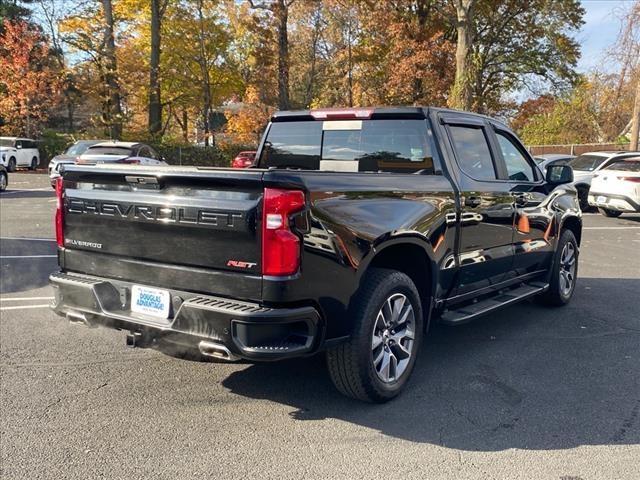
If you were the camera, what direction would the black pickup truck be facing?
facing away from the viewer and to the right of the viewer

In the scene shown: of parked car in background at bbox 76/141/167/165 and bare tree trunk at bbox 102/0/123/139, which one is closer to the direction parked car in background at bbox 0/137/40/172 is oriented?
the parked car in background

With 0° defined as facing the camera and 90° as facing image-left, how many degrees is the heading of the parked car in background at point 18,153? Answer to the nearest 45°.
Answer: approximately 45°

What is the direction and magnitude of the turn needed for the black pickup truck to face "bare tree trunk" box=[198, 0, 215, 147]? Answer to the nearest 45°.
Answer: approximately 45° to its left

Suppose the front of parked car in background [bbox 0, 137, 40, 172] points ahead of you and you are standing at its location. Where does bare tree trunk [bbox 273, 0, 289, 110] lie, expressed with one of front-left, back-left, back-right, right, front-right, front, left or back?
back-left

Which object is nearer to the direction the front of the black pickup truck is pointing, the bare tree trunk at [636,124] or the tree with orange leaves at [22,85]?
the bare tree trunk
